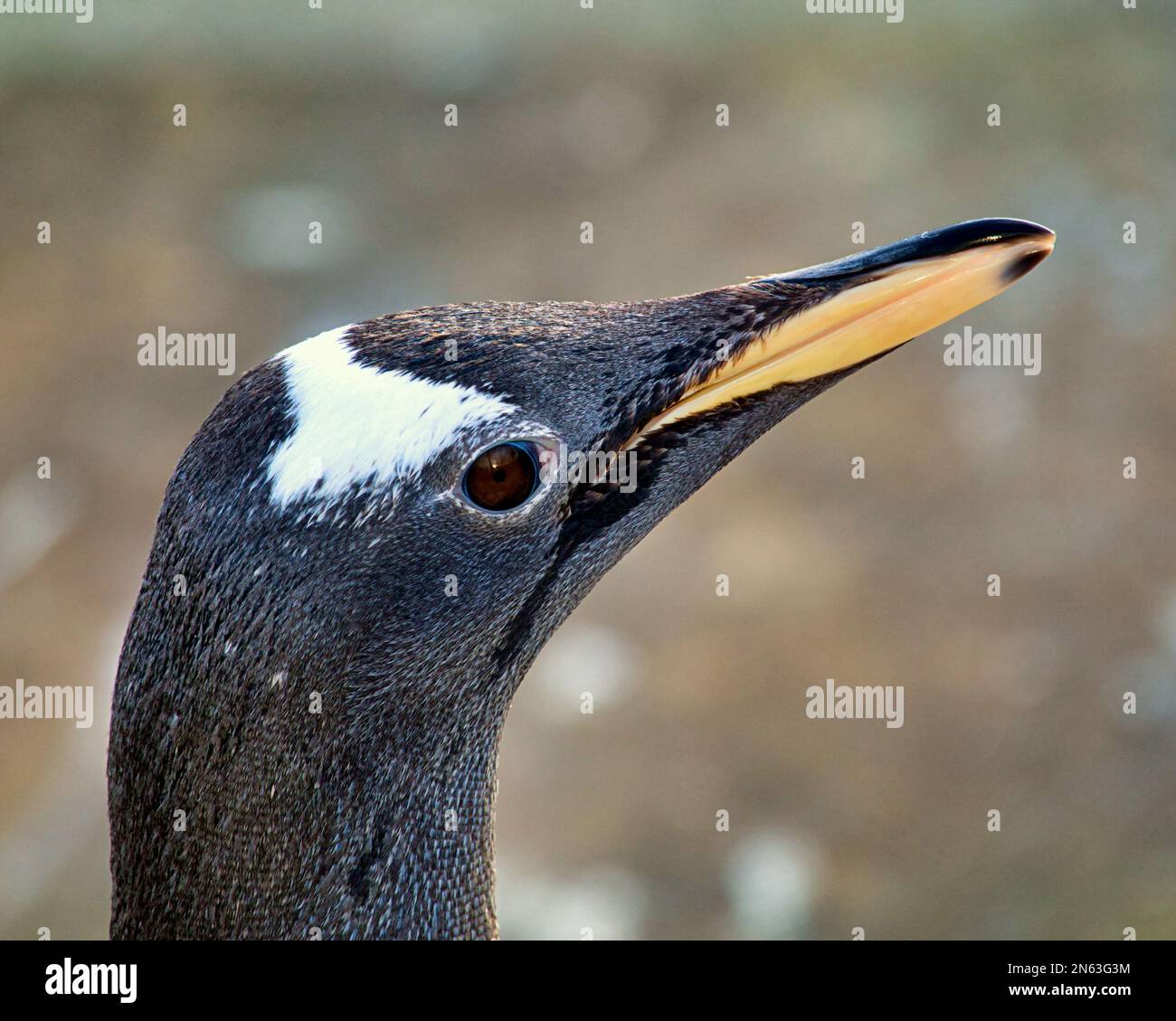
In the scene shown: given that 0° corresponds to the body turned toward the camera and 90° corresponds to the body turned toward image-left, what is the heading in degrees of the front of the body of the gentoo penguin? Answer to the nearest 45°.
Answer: approximately 270°
